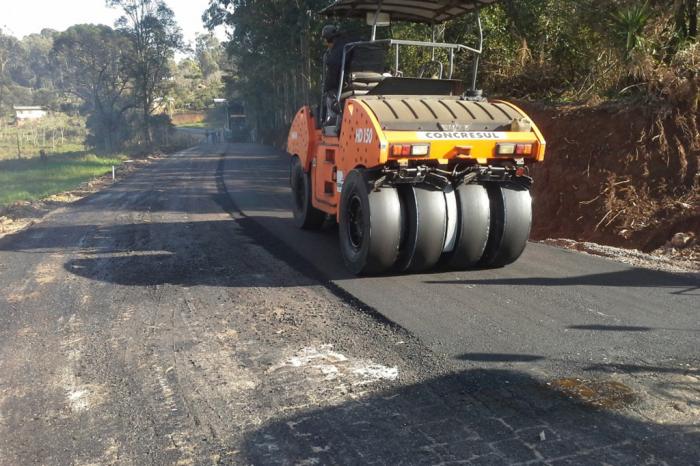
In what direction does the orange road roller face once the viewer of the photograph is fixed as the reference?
facing away from the viewer and to the left of the viewer

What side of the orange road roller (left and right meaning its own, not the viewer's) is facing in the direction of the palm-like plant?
right
